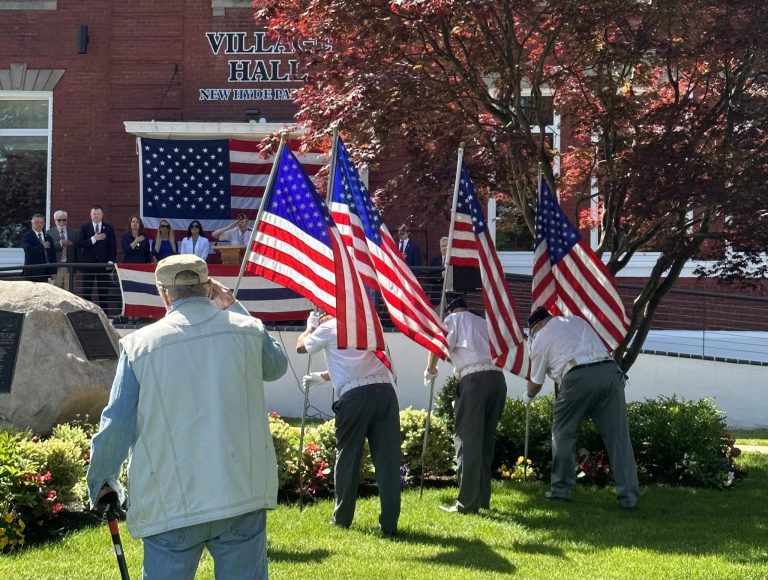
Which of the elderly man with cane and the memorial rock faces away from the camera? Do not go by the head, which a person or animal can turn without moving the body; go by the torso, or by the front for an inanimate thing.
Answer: the elderly man with cane

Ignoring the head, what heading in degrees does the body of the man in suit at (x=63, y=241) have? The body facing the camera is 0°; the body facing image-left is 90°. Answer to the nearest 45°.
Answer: approximately 0°

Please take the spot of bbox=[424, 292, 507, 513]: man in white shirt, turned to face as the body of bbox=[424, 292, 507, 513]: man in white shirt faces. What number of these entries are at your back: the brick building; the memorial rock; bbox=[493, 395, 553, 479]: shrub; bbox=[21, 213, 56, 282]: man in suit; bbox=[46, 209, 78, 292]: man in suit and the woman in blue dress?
0

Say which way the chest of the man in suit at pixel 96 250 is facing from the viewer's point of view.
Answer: toward the camera

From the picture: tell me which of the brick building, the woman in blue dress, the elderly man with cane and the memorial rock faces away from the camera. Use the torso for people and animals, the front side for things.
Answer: the elderly man with cane

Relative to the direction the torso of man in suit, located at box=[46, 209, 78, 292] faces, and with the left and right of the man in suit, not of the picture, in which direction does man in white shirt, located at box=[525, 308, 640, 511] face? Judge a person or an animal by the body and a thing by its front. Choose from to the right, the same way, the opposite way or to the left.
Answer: the opposite way

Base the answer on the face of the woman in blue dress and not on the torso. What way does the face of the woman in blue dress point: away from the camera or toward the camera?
toward the camera

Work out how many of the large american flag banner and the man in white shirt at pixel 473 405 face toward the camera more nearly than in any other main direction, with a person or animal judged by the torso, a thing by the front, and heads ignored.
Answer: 1

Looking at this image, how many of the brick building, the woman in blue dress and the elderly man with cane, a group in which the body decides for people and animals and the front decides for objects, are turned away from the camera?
1

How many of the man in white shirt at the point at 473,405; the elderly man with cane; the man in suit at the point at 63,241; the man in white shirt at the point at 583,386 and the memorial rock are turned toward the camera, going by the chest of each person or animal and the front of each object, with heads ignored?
2

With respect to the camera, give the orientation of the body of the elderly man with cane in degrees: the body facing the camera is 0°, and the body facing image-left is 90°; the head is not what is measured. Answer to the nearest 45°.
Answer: approximately 180°

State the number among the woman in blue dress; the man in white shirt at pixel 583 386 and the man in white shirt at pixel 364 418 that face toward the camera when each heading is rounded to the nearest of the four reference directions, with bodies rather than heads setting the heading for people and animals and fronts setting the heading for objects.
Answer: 1

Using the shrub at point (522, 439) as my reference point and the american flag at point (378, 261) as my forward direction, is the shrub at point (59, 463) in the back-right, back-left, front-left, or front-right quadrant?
front-right

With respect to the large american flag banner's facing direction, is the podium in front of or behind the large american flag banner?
in front

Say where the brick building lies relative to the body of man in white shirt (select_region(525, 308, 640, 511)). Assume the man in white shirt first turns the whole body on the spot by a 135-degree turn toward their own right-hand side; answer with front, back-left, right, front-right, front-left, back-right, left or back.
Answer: back-left

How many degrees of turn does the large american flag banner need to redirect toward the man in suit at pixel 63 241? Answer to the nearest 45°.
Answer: approximately 45° to its right

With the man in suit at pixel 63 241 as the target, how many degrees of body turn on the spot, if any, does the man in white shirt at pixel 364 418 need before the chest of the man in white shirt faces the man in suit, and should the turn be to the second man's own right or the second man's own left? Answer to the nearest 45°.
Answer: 0° — they already face them

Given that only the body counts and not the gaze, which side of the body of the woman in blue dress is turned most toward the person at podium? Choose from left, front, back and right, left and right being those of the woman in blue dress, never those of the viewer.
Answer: left

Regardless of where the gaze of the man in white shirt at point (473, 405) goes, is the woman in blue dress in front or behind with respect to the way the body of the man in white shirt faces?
in front

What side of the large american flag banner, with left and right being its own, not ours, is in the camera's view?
front

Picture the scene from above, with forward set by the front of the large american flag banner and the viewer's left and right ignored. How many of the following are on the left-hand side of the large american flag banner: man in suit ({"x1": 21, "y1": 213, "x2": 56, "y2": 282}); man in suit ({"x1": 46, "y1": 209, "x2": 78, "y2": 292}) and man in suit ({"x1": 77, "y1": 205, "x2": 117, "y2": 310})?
0

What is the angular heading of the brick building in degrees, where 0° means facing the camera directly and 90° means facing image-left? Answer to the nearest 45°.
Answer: approximately 0°

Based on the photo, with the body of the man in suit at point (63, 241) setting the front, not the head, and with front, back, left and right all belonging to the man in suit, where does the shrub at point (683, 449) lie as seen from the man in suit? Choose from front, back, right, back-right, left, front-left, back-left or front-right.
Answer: front-left

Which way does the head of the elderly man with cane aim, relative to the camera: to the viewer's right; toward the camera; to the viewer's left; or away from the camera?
away from the camera

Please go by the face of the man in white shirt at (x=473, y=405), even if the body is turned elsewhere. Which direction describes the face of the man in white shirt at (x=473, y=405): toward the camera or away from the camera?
away from the camera
